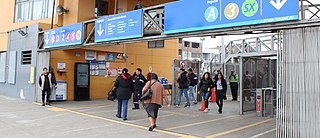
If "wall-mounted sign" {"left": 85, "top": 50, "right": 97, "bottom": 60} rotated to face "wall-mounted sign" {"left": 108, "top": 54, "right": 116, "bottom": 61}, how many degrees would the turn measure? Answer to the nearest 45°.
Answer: approximately 135° to its left

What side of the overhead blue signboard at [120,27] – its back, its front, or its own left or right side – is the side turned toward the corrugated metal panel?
left

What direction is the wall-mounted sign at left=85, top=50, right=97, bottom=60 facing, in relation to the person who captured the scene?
facing the viewer

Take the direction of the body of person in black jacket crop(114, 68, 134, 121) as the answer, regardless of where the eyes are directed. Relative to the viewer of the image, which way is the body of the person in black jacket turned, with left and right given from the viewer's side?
facing away from the viewer

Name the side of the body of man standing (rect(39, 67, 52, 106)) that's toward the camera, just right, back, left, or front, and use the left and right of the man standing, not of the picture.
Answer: front

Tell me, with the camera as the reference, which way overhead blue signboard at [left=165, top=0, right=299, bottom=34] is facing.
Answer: facing the viewer and to the left of the viewer

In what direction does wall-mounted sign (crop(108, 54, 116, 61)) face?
toward the camera

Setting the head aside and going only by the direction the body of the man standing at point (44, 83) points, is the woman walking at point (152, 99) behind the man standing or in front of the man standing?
in front

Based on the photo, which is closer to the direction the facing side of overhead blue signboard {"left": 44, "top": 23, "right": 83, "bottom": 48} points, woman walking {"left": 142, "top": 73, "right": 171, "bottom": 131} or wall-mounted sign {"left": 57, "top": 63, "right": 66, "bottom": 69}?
the woman walking

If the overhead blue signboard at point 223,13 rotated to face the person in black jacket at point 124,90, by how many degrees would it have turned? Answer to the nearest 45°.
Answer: approximately 90° to its right
